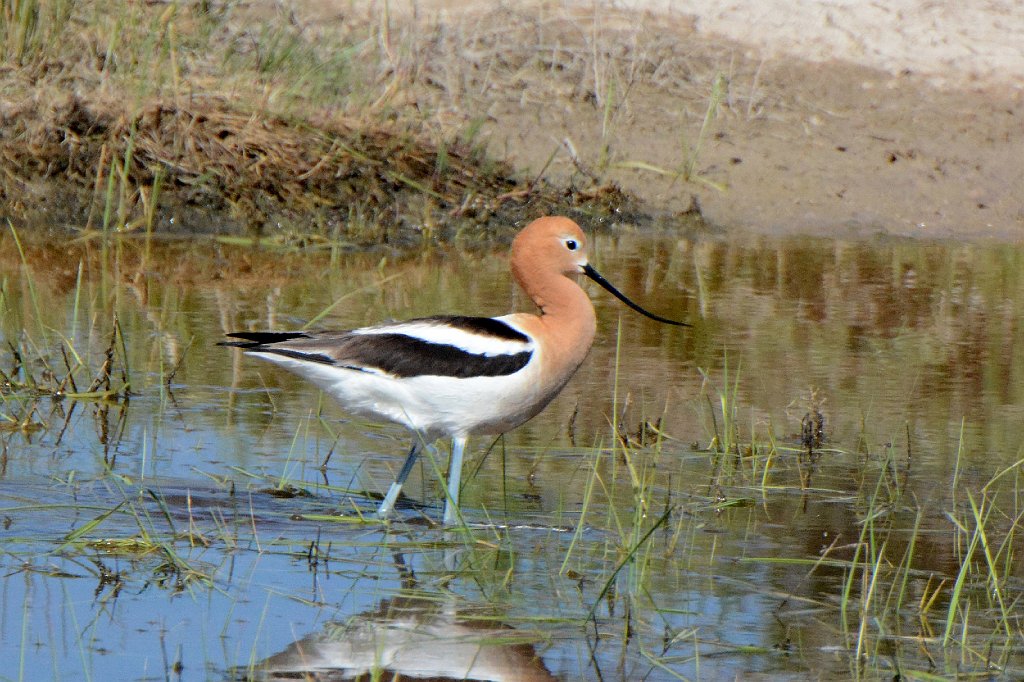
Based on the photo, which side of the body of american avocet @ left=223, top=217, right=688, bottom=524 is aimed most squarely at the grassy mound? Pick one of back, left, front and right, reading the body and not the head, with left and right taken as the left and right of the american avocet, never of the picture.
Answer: left

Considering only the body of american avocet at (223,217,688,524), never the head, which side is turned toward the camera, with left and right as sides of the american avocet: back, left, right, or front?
right
